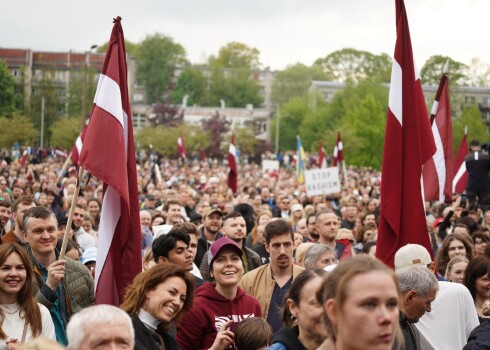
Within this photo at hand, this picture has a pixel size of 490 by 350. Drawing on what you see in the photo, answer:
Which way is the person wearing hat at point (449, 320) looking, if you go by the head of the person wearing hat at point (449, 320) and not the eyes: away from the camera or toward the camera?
away from the camera

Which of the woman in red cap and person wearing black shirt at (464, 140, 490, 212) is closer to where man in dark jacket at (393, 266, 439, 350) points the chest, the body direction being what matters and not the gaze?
the person wearing black shirt
